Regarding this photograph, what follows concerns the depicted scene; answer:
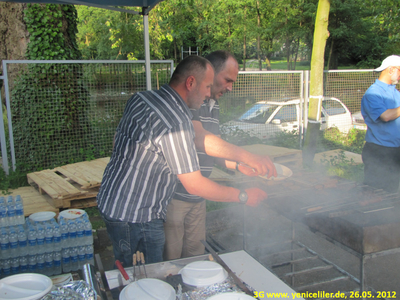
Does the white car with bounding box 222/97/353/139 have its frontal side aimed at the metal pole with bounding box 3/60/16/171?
yes

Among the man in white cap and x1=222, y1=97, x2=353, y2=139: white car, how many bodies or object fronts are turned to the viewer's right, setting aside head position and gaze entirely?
1

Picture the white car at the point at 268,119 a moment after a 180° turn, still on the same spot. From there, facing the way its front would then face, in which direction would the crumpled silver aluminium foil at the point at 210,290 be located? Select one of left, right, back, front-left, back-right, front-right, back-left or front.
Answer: back-right

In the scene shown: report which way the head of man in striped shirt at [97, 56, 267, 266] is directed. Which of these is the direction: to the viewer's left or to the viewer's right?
to the viewer's right

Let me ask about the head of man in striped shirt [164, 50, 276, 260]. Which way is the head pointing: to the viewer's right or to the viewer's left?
to the viewer's right

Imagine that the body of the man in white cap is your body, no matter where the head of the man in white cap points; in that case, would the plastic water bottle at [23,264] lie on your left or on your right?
on your right
